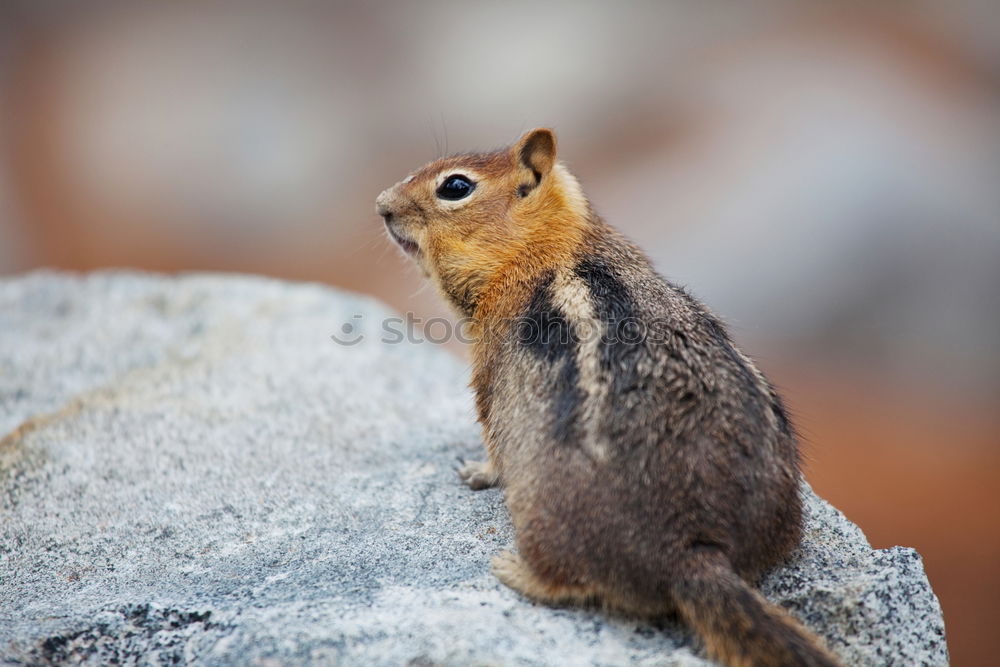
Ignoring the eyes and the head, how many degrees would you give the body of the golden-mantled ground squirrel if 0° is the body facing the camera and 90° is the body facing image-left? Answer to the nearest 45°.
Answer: approximately 135°
